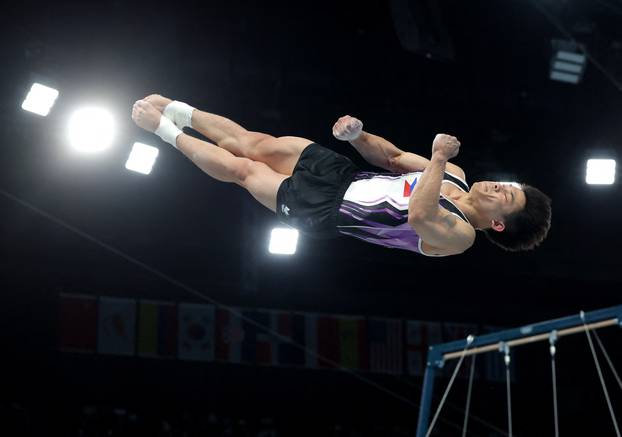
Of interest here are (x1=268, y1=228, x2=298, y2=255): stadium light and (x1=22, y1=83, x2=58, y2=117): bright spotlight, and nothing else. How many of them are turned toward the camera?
2

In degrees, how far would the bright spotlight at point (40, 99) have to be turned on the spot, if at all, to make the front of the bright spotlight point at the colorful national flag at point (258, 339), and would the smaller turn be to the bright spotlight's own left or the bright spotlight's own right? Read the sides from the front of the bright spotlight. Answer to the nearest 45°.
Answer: approximately 135° to the bright spotlight's own left

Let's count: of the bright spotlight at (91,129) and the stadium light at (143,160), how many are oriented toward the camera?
2

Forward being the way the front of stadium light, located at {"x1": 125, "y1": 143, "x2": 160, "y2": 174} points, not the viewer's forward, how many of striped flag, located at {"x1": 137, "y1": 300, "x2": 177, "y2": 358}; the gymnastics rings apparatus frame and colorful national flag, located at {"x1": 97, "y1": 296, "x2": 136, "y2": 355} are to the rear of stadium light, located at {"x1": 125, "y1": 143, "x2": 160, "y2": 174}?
2

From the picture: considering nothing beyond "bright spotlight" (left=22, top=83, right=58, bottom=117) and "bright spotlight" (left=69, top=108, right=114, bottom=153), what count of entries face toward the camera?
2

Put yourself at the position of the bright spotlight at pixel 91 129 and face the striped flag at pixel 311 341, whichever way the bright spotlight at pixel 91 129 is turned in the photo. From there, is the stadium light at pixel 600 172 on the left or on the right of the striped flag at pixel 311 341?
right

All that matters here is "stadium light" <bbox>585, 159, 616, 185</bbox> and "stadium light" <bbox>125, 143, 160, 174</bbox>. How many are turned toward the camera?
2

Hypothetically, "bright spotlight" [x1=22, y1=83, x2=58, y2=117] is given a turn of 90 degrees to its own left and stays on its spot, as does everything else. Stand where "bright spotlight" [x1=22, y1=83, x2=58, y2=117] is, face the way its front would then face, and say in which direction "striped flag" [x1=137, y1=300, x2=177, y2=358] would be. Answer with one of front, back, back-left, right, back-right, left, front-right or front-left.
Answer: front-left

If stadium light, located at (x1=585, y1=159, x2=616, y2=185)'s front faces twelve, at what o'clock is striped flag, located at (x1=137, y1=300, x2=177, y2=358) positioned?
The striped flag is roughly at 3 o'clock from the stadium light.

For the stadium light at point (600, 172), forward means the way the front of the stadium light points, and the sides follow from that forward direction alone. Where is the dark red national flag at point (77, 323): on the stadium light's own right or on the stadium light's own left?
on the stadium light's own right
